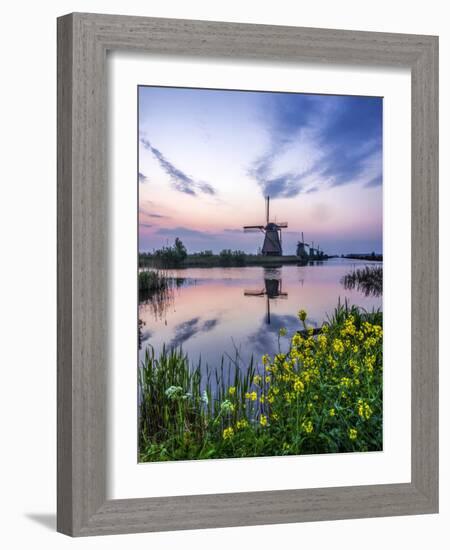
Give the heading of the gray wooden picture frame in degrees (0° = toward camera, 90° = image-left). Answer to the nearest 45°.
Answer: approximately 315°
